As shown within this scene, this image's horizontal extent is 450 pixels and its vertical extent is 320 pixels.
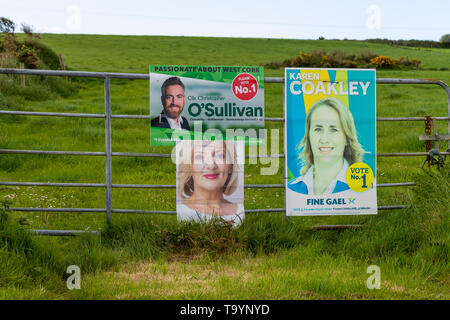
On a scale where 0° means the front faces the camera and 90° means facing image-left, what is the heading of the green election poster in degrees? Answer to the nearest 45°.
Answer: approximately 0°

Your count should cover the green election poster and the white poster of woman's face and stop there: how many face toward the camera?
2

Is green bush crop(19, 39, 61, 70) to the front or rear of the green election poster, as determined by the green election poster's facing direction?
to the rear

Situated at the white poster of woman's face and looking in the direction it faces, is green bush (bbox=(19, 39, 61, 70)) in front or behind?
behind

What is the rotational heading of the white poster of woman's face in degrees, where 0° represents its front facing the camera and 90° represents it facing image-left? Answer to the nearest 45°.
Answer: approximately 0°
